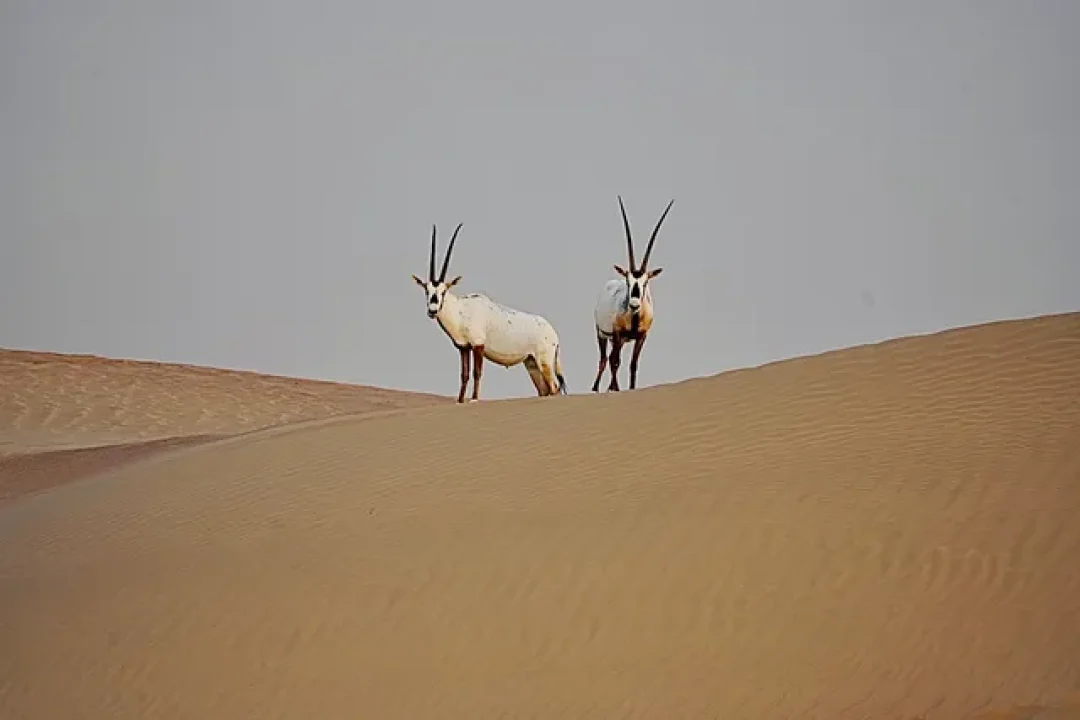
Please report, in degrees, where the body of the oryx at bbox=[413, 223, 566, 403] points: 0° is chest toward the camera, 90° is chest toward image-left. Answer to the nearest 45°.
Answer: approximately 90°

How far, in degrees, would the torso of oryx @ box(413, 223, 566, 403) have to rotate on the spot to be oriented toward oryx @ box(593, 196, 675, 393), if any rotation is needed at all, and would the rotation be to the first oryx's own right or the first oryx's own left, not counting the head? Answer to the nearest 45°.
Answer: approximately 135° to the first oryx's own left
